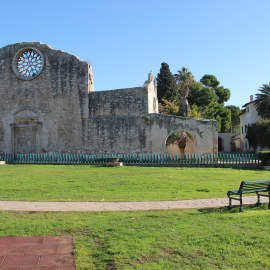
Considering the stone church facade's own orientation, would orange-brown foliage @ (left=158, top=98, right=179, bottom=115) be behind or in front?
behind

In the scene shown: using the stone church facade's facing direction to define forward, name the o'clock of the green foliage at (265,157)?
The green foliage is roughly at 10 o'clock from the stone church facade.

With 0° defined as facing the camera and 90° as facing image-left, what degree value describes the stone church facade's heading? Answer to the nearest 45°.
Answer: approximately 0°

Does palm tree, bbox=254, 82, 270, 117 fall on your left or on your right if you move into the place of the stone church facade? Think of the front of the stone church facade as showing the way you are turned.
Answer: on your left

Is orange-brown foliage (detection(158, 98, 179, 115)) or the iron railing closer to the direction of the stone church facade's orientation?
the iron railing

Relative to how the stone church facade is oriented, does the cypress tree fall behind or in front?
behind

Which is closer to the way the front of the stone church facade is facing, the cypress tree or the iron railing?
the iron railing

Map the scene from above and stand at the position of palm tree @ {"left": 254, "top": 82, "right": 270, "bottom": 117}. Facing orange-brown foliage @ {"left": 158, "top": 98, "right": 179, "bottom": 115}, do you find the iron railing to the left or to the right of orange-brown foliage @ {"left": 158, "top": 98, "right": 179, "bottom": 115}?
left
